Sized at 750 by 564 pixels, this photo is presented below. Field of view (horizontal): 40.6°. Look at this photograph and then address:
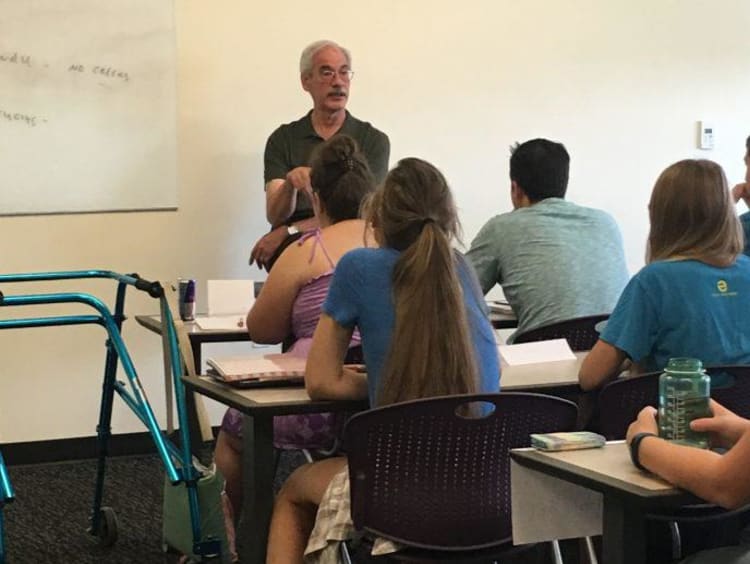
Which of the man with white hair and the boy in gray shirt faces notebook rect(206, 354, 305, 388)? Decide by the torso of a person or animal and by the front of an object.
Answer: the man with white hair

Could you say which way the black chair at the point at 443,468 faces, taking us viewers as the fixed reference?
facing away from the viewer

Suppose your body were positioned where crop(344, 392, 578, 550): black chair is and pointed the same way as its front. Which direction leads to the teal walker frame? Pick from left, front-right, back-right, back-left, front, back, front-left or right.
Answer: front-left

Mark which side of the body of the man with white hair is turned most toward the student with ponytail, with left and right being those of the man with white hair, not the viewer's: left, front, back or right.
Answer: front

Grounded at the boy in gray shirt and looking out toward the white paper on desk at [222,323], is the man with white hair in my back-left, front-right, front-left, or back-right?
front-right

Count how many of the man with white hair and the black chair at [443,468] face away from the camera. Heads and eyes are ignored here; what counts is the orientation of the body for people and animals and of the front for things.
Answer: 1

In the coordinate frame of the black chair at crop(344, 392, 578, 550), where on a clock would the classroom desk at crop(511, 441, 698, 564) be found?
The classroom desk is roughly at 5 o'clock from the black chair.

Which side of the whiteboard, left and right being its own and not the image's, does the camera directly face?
front

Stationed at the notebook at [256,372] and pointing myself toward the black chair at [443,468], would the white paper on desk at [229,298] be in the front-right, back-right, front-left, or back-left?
back-left

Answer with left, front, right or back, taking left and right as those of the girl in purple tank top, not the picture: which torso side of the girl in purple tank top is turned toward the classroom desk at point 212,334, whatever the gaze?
front

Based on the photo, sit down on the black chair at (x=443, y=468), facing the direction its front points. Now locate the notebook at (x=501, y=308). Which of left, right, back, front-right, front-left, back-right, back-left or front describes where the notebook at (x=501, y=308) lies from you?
front

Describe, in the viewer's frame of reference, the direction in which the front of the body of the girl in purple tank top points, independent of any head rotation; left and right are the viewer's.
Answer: facing away from the viewer and to the left of the viewer

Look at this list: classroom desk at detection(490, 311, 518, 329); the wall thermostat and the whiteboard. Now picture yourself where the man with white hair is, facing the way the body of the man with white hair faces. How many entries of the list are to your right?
1

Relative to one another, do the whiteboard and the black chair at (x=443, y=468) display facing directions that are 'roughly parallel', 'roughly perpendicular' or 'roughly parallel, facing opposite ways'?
roughly parallel, facing opposite ways

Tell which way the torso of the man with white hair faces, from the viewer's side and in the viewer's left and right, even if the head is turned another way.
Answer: facing the viewer

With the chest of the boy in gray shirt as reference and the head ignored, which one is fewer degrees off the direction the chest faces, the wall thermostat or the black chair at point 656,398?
the wall thermostat

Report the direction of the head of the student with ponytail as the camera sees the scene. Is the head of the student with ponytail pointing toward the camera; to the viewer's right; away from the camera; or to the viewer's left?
away from the camera

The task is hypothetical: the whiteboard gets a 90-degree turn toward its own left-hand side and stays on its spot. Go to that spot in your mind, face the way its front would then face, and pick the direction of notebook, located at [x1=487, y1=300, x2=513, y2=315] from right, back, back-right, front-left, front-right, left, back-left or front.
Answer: front-right

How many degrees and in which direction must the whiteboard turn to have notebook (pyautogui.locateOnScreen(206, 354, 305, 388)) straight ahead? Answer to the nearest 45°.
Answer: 0° — it already faces it

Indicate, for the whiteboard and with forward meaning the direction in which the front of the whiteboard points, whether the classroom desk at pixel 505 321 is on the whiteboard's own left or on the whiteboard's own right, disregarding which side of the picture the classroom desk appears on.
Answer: on the whiteboard's own left

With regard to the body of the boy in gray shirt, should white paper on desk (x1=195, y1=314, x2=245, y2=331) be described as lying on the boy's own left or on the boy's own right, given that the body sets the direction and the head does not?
on the boy's own left

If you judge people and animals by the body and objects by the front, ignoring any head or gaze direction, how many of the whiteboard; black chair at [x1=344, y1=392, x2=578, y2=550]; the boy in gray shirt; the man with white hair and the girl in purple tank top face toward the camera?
2

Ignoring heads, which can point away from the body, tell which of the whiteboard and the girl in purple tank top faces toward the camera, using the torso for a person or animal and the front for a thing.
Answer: the whiteboard
